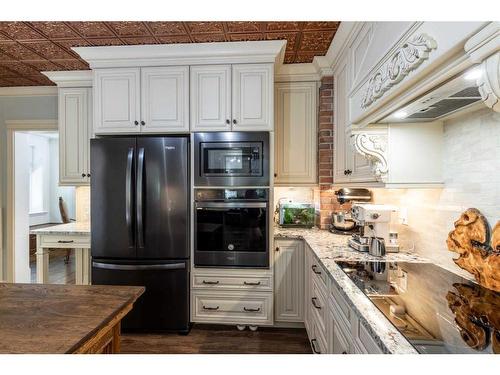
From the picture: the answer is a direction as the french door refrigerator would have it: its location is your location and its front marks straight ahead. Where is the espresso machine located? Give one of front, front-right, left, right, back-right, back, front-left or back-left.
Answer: front-left

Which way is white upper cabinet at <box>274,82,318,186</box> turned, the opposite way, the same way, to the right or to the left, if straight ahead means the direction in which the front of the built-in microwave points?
the same way

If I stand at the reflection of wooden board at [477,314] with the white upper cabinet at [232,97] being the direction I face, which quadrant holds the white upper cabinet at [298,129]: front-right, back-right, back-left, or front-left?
front-right

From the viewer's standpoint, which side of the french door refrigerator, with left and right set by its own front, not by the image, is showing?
front

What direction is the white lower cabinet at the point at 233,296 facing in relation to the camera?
toward the camera

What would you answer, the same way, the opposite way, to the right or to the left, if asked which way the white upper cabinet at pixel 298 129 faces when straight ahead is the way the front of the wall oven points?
the same way

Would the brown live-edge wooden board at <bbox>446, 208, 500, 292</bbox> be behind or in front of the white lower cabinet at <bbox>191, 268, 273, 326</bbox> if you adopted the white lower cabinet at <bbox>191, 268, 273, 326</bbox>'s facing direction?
in front

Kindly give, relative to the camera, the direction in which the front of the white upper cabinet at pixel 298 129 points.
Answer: facing the viewer

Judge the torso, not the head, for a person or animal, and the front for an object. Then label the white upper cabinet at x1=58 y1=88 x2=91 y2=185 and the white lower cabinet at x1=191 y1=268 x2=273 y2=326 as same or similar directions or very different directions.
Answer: same or similar directions

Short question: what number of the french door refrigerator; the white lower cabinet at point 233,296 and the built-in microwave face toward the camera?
3

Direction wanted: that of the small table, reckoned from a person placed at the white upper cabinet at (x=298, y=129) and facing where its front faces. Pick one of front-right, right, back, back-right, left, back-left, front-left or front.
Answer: right

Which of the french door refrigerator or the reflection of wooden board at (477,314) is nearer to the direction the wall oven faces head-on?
the reflection of wooden board

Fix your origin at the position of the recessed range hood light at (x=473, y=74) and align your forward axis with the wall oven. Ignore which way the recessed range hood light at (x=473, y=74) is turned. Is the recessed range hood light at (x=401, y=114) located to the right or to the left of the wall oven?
right

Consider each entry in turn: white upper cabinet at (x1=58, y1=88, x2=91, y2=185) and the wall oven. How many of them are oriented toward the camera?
2

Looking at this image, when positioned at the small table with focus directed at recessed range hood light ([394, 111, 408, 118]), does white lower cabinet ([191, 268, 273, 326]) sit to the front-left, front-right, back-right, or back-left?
front-left

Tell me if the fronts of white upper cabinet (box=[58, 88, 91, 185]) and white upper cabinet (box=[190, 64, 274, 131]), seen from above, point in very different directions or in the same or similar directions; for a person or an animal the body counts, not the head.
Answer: same or similar directions
